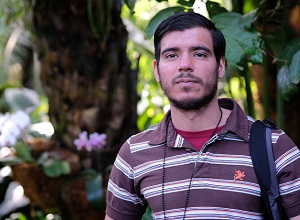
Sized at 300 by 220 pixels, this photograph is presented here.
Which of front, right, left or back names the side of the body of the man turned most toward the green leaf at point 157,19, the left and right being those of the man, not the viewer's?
back

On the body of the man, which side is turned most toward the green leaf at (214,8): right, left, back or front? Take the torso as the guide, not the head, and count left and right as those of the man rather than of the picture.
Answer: back

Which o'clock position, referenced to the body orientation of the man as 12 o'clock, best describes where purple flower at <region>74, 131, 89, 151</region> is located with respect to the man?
The purple flower is roughly at 5 o'clock from the man.

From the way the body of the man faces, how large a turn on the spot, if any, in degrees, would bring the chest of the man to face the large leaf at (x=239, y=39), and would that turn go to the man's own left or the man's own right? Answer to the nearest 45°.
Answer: approximately 180°

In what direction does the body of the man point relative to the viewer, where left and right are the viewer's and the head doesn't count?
facing the viewer

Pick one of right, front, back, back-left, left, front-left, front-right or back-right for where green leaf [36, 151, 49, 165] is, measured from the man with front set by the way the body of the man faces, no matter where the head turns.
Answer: back-right

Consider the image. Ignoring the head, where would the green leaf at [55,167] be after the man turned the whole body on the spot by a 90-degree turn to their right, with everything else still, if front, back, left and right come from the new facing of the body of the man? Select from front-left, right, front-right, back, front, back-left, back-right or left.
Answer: front-right

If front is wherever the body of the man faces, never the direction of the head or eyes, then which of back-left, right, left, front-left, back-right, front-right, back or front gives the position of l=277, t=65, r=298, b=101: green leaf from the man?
back-left

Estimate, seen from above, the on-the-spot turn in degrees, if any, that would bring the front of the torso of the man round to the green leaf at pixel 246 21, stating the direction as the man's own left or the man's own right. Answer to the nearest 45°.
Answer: approximately 180°

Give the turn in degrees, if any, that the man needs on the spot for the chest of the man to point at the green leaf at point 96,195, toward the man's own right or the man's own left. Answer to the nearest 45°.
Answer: approximately 135° to the man's own right
